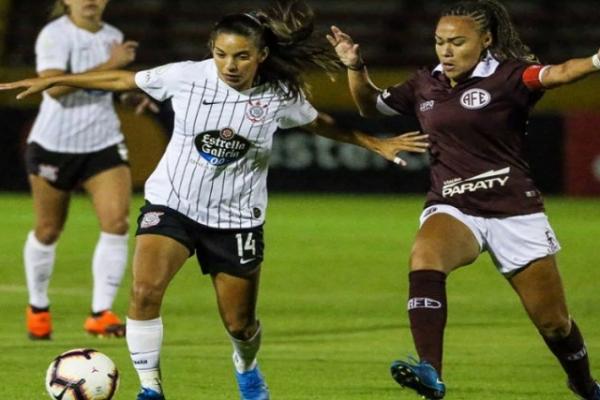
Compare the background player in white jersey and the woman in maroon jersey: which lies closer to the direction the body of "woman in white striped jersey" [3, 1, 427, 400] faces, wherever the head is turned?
the woman in maroon jersey

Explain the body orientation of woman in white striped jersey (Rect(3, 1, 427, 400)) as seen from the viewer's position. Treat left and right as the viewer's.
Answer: facing the viewer

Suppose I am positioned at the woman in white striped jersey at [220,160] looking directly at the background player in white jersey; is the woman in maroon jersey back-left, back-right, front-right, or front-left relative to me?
back-right

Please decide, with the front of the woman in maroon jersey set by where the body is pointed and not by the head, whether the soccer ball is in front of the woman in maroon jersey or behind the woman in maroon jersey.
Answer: in front

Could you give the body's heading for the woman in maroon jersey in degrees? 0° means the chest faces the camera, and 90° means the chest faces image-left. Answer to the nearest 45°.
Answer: approximately 45°

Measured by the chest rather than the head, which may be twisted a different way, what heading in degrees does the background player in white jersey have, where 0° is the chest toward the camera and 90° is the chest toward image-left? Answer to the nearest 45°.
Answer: approximately 315°

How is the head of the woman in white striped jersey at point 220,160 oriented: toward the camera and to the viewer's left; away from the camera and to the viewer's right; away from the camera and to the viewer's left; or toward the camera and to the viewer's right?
toward the camera and to the viewer's left

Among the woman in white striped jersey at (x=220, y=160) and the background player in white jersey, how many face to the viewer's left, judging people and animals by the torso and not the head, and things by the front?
0

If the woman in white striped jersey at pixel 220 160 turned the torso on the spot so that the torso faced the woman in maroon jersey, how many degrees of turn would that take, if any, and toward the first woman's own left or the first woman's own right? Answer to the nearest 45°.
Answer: approximately 90° to the first woman's own left

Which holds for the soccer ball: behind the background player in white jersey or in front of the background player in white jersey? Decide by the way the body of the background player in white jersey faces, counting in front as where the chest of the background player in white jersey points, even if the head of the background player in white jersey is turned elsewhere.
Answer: in front

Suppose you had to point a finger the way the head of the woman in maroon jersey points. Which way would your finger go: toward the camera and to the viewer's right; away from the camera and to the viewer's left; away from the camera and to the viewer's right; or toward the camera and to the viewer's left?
toward the camera and to the viewer's left
